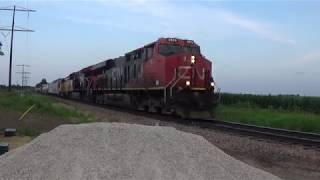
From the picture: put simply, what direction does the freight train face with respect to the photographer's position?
facing the viewer and to the right of the viewer
